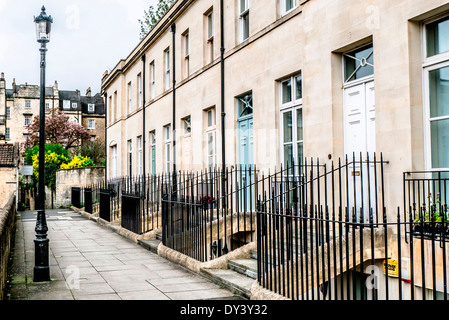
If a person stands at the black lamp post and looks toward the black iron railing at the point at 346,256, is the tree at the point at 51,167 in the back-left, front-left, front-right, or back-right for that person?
back-left

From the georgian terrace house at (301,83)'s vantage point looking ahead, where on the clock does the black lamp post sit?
The black lamp post is roughly at 1 o'clock from the georgian terrace house.

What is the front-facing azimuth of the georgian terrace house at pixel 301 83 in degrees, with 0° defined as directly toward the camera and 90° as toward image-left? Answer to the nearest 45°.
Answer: approximately 45°

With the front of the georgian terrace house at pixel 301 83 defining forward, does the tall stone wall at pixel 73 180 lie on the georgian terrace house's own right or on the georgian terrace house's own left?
on the georgian terrace house's own right

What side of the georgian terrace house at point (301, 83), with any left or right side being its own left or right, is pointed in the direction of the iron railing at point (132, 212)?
right

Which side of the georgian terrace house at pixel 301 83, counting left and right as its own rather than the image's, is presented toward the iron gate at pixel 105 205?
right

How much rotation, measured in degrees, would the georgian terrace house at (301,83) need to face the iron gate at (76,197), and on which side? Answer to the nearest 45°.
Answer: approximately 90° to its right

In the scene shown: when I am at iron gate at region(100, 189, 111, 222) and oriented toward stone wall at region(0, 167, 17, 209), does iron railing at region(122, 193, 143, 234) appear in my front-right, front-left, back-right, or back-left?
back-left
